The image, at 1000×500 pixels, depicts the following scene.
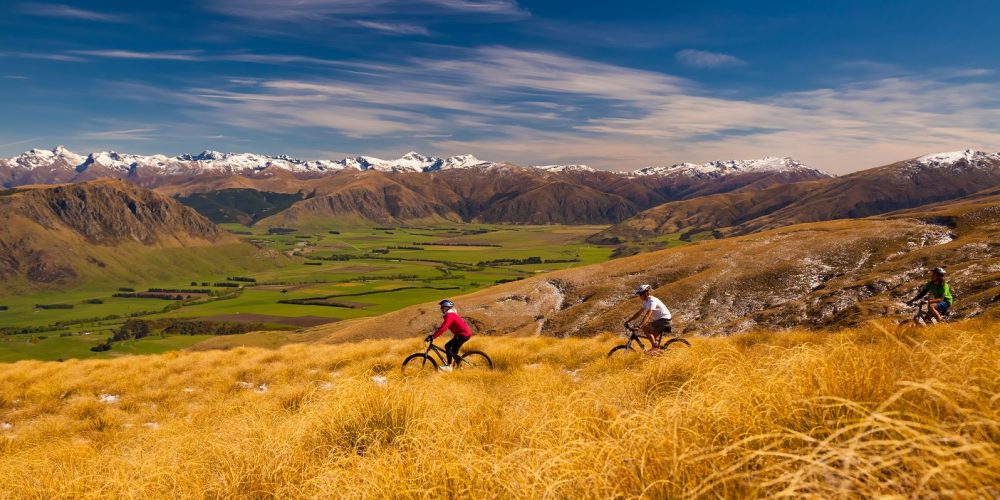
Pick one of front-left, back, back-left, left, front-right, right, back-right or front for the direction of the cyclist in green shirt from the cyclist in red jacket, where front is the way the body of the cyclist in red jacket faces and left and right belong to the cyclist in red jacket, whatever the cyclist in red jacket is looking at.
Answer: back

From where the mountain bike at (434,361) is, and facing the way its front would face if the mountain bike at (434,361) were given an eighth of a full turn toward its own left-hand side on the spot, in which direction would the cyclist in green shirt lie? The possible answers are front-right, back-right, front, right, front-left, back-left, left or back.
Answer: back-left

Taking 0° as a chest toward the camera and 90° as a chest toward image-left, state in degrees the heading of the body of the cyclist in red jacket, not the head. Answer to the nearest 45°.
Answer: approximately 90°

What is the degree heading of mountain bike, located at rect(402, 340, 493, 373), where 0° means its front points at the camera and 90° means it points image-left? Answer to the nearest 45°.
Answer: approximately 90°

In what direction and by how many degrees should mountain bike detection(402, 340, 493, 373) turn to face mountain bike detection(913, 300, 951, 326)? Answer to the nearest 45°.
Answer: approximately 180°

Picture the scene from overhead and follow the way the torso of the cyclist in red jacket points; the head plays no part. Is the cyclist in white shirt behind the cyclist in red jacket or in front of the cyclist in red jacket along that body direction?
behind
